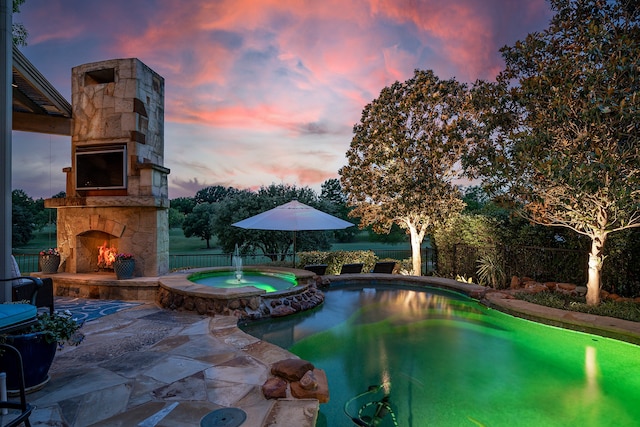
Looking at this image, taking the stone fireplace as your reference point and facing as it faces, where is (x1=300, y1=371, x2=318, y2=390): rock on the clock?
The rock is roughly at 10 o'clock from the stone fireplace.

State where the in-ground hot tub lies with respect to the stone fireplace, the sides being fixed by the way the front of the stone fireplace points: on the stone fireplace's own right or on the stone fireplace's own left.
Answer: on the stone fireplace's own left

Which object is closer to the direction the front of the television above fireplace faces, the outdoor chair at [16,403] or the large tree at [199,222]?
the outdoor chair

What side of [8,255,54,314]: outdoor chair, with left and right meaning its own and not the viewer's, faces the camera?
right

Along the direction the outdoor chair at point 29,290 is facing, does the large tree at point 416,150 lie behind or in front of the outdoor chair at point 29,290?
in front

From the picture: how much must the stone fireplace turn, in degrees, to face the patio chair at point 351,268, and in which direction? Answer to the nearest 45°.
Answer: approximately 135° to its left

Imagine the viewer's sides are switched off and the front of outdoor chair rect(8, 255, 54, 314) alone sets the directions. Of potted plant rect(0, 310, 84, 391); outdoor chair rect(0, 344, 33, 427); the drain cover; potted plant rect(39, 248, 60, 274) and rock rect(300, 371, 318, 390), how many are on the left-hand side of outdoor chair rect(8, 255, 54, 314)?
1

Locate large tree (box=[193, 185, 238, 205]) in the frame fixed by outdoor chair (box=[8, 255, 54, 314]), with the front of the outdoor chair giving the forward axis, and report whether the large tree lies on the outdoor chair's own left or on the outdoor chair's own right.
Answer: on the outdoor chair's own left

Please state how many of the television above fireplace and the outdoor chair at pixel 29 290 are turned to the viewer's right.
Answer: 1

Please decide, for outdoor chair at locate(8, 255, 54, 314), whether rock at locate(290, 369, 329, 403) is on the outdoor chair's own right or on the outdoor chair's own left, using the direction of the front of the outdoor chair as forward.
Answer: on the outdoor chair's own right

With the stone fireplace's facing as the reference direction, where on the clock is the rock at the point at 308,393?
The rock is roughly at 10 o'clock from the stone fireplace.

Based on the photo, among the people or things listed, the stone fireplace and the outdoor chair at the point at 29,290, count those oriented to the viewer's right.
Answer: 1

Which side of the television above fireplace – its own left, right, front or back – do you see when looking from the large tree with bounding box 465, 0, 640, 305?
left
